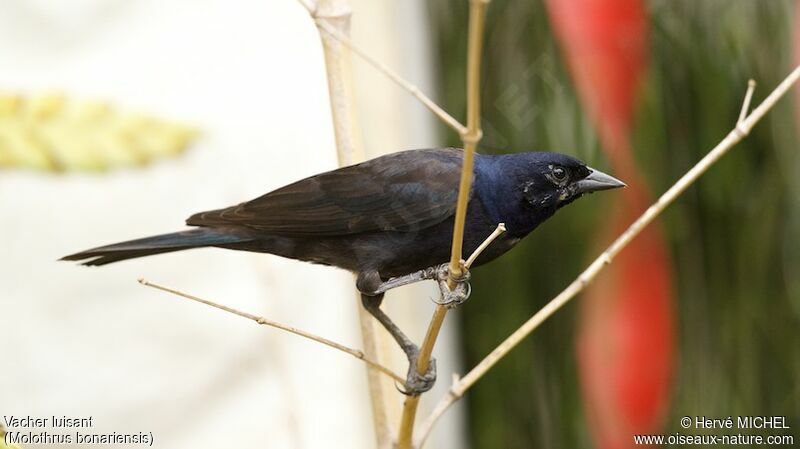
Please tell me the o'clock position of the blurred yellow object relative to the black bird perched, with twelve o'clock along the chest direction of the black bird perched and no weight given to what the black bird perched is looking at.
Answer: The blurred yellow object is roughly at 7 o'clock from the black bird perched.

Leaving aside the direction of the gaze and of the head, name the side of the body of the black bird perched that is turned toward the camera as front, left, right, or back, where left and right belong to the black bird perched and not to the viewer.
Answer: right
